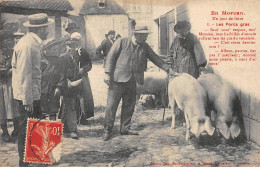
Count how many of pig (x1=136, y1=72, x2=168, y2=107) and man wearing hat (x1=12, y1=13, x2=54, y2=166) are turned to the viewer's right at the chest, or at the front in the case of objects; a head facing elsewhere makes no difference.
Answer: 1

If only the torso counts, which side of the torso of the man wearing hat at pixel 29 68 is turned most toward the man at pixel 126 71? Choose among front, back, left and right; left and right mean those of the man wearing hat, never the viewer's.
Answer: front

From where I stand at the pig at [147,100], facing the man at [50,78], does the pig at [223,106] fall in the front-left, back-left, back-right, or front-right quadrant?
back-left

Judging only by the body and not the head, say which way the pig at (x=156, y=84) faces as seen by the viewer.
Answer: to the viewer's left

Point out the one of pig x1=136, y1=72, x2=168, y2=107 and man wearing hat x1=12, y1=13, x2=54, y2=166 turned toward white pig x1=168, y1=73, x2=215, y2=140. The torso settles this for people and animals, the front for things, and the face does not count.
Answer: the man wearing hat

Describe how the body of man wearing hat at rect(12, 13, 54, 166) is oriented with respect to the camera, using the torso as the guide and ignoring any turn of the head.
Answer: to the viewer's right

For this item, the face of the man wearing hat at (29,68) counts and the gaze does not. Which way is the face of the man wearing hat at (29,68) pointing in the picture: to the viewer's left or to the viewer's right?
to the viewer's right

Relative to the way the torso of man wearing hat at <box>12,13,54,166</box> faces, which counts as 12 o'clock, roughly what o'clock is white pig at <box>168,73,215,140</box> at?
The white pig is roughly at 12 o'clock from the man wearing hat.

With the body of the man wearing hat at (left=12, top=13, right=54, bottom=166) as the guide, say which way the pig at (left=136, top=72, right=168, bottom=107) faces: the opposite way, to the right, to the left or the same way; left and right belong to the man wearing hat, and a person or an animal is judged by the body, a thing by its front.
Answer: the opposite way

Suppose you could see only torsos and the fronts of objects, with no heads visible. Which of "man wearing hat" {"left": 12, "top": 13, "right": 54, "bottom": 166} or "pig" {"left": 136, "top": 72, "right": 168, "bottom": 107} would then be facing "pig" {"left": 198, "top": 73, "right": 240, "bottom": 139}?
the man wearing hat
